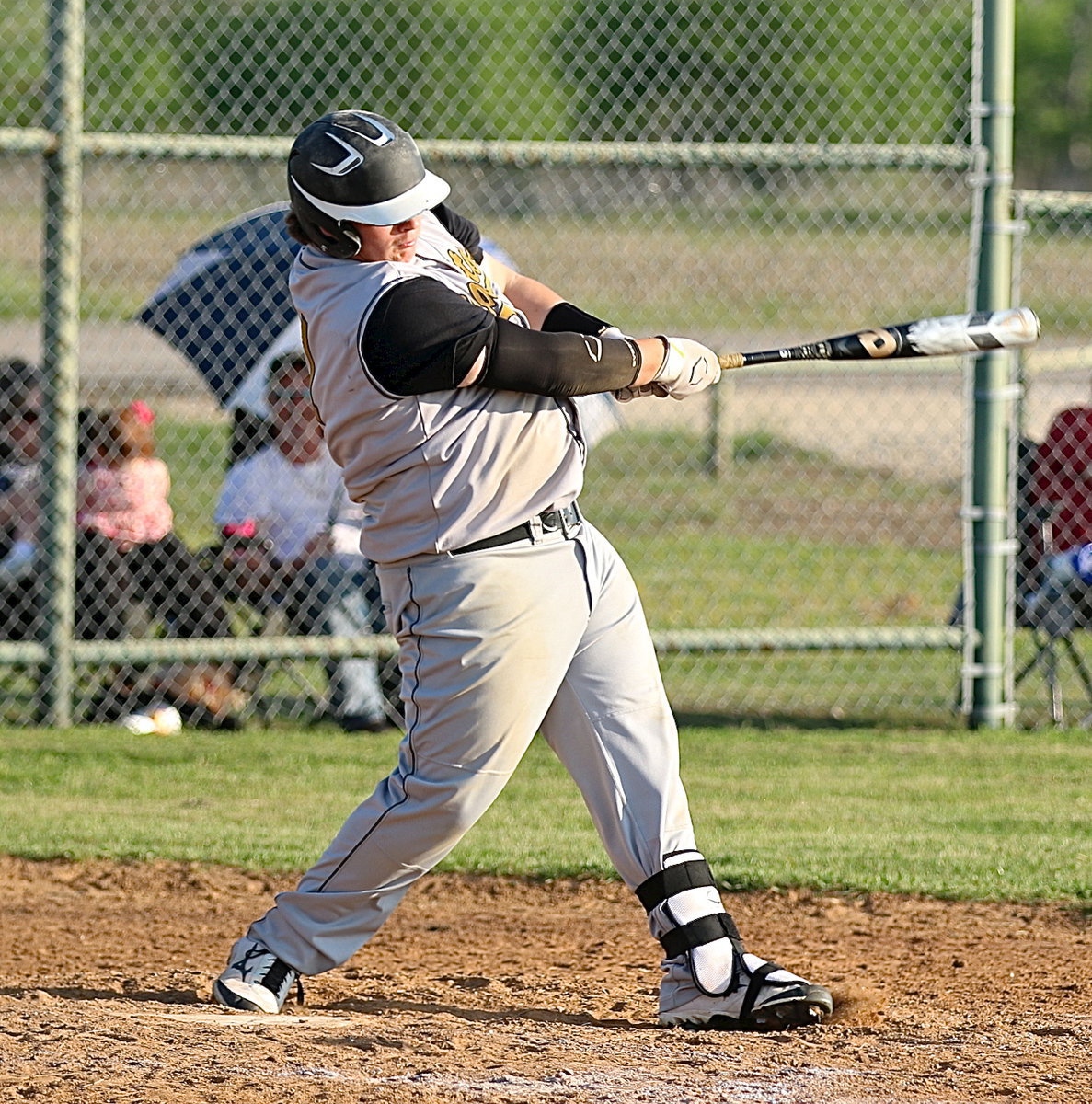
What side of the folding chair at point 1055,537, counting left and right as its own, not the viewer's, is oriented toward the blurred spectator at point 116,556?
right

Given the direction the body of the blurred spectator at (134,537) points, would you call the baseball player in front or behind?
in front

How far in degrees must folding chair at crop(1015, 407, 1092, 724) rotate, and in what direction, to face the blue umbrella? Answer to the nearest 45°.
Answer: approximately 90° to its right

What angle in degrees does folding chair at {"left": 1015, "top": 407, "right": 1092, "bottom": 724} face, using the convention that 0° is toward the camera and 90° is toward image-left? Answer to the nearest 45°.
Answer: approximately 0°

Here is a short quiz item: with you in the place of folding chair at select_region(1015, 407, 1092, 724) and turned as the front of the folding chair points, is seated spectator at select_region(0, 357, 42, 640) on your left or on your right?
on your right

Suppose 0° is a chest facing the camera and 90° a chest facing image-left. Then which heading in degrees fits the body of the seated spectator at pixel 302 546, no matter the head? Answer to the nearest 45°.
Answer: approximately 315°

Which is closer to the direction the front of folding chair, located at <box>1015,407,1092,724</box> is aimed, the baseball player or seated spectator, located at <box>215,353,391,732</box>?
the baseball player
